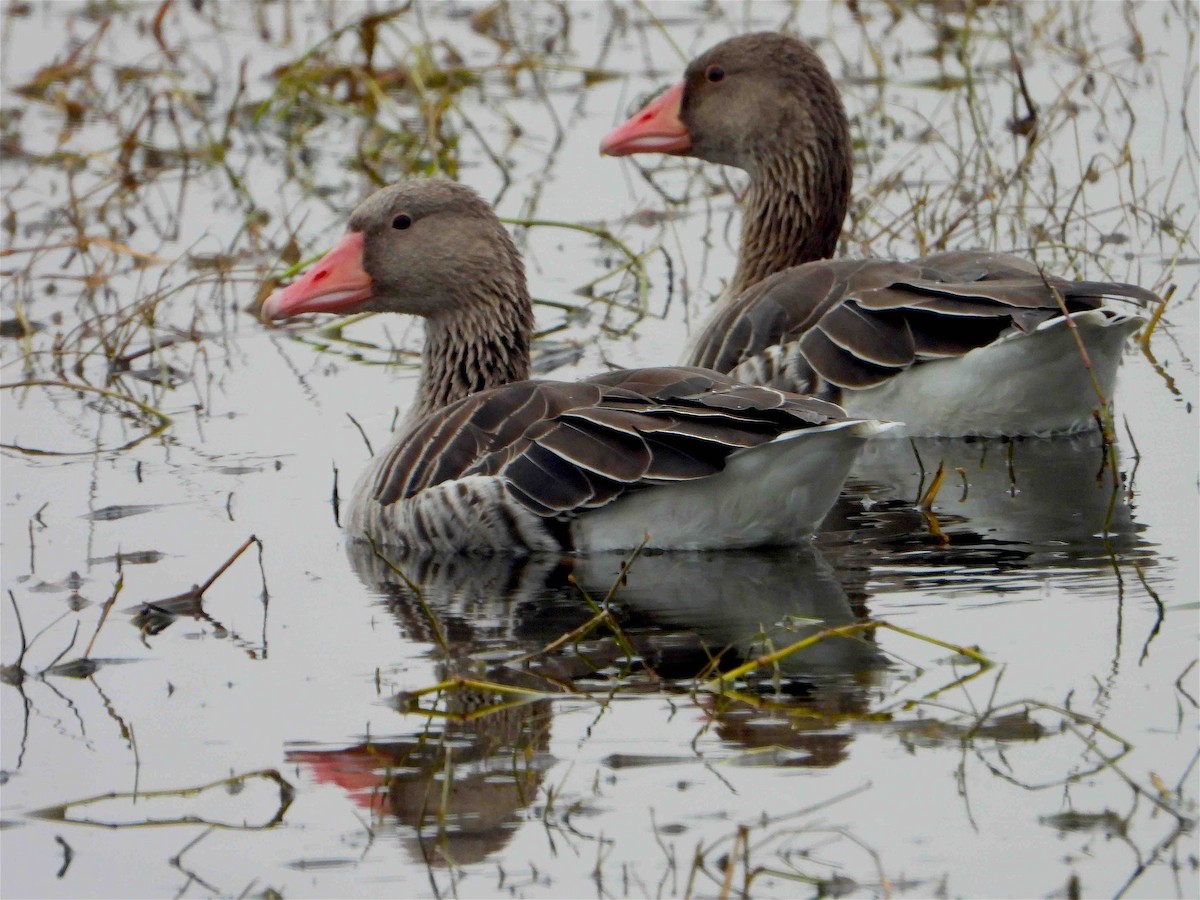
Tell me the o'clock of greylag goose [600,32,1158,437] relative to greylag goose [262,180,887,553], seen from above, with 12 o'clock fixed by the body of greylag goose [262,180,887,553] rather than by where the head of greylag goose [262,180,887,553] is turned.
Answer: greylag goose [600,32,1158,437] is roughly at 5 o'clock from greylag goose [262,180,887,553].

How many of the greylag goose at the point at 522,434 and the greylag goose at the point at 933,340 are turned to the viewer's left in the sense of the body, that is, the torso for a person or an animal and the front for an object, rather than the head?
2

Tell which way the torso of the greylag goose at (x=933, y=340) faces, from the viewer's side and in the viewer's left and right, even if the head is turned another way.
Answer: facing to the left of the viewer

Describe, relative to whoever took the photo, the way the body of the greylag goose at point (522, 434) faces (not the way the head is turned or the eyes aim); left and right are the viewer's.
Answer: facing to the left of the viewer

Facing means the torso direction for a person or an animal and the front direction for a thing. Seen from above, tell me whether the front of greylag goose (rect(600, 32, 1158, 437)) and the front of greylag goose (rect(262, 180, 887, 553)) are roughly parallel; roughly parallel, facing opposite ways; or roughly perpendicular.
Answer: roughly parallel
